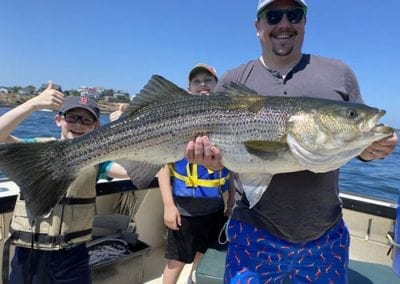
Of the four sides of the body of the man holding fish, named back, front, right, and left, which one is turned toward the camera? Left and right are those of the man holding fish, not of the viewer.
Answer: front

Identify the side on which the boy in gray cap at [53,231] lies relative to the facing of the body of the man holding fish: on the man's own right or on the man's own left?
on the man's own right
